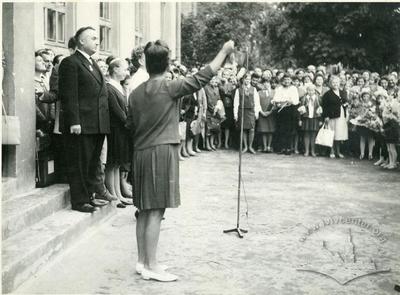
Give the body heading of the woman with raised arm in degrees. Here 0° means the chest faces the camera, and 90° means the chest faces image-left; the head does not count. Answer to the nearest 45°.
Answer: approximately 225°

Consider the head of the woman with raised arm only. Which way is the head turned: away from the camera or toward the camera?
away from the camera

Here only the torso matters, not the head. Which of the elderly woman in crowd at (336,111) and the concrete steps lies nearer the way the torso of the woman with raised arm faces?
the elderly woman in crowd

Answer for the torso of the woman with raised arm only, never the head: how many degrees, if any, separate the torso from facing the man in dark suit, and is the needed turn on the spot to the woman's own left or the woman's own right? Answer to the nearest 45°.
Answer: approximately 90° to the woman's own left

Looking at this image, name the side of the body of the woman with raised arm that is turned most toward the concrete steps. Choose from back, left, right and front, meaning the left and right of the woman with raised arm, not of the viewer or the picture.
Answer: left

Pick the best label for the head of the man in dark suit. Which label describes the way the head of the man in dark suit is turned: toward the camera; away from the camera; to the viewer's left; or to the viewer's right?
to the viewer's right

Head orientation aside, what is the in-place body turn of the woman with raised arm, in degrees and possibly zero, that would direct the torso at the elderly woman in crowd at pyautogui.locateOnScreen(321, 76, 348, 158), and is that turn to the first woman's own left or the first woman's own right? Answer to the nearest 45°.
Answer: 0° — they already face them
